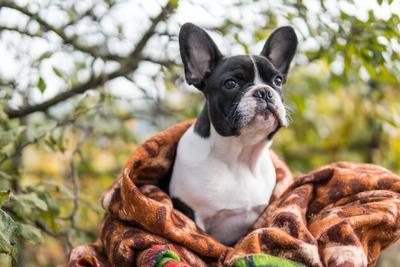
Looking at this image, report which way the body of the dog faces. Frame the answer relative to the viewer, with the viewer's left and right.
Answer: facing the viewer and to the right of the viewer
